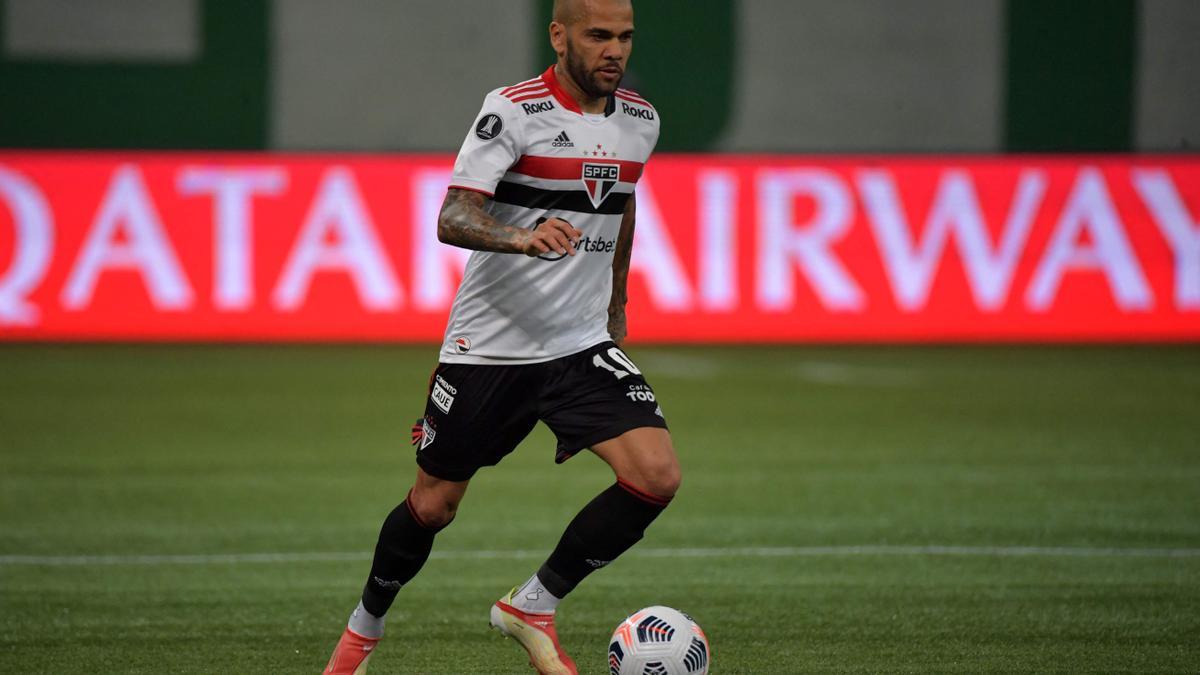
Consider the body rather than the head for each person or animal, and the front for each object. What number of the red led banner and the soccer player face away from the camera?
0

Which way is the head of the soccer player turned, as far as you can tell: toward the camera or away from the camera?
toward the camera

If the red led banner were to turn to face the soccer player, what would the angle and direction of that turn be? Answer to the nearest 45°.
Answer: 0° — it already faces them

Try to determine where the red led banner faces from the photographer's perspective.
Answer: facing the viewer

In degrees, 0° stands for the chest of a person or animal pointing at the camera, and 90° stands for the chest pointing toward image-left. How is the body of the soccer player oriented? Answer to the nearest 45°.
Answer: approximately 315°

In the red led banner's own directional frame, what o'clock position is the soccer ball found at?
The soccer ball is roughly at 12 o'clock from the red led banner.

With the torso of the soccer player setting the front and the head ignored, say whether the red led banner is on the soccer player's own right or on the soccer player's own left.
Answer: on the soccer player's own left
